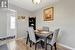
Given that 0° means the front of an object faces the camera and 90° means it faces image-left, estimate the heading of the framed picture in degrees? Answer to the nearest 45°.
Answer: approximately 45°
